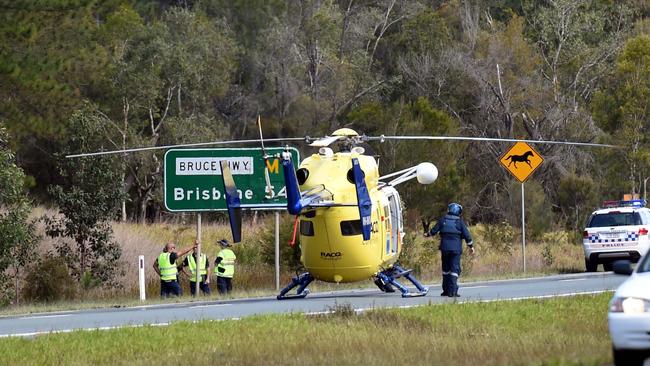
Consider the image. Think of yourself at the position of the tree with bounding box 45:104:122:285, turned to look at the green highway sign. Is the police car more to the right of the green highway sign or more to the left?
left

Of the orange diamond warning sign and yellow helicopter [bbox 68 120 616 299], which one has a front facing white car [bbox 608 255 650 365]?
the orange diamond warning sign

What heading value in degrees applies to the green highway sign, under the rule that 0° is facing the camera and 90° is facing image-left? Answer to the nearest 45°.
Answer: approximately 0°

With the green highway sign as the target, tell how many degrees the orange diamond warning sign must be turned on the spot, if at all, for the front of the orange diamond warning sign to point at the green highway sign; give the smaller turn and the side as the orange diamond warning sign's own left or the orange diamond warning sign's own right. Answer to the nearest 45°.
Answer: approximately 45° to the orange diamond warning sign's own right

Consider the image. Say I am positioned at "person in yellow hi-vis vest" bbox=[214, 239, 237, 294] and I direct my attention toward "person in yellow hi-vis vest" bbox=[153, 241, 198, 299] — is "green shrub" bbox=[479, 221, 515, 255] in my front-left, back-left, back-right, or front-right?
back-right
